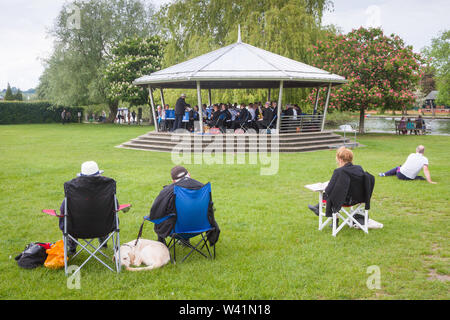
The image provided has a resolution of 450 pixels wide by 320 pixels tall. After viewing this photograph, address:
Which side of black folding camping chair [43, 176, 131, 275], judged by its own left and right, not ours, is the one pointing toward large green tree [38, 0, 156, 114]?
front

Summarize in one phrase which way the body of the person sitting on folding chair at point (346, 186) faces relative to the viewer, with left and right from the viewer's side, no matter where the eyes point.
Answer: facing away from the viewer and to the left of the viewer

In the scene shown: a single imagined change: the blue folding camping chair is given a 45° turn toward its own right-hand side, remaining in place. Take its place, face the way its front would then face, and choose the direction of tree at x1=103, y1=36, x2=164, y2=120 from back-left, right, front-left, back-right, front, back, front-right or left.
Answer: front

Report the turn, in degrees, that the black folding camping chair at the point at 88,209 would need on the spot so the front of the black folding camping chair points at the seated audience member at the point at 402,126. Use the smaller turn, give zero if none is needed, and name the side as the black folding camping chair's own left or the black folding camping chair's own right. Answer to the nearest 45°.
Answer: approximately 45° to the black folding camping chair's own right

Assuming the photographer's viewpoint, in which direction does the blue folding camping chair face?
facing away from the viewer and to the left of the viewer

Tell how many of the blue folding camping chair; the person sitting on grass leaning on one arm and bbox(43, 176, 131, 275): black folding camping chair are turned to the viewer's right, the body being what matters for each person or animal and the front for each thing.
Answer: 0

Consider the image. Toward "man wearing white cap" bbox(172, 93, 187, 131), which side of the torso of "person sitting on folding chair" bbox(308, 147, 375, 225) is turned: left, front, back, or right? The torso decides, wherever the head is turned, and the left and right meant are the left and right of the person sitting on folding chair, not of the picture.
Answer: front

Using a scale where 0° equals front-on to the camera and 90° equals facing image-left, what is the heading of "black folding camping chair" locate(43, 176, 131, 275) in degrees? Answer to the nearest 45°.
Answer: approximately 180°

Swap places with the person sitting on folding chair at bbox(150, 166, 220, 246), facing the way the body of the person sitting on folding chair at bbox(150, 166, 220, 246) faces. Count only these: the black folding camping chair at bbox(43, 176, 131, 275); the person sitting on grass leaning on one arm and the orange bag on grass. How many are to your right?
1

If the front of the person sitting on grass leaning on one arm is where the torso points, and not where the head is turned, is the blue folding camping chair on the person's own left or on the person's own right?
on the person's own left

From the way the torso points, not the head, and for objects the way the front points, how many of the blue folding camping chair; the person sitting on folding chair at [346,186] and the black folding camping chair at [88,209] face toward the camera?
0

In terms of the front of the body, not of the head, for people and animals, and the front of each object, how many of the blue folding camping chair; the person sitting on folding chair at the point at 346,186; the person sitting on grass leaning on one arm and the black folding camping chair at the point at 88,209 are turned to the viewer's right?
0

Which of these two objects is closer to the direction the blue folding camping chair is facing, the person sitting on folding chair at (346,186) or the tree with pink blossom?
the tree with pink blossom

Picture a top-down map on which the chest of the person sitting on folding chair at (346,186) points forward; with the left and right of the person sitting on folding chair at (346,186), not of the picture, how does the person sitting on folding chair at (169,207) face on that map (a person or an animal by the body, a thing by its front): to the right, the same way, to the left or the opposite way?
the same way

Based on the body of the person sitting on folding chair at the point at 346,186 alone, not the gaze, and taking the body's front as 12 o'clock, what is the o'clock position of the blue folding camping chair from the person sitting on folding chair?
The blue folding camping chair is roughly at 9 o'clock from the person sitting on folding chair.
